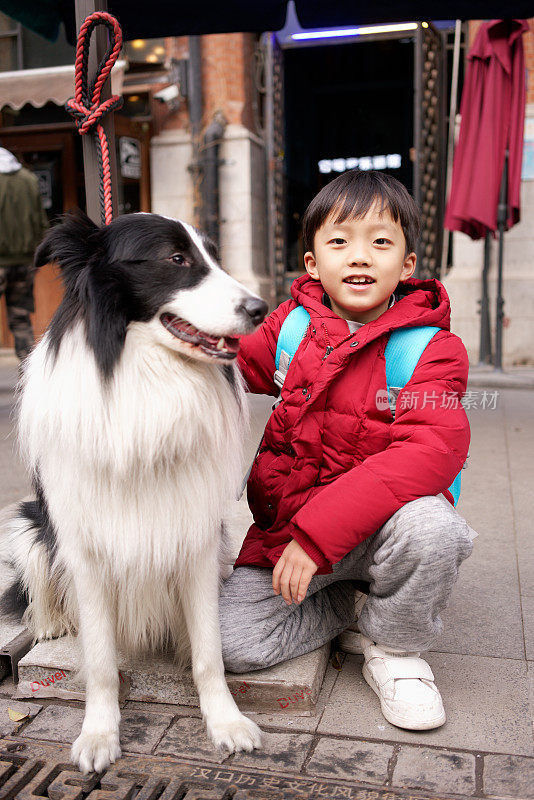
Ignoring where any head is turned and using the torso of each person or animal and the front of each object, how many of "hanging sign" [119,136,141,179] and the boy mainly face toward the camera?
2

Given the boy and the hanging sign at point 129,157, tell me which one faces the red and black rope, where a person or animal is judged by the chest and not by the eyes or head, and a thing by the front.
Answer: the hanging sign

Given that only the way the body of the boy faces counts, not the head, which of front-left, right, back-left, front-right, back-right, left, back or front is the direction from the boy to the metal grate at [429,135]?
back

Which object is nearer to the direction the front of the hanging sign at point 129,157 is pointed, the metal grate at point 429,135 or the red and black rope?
the red and black rope

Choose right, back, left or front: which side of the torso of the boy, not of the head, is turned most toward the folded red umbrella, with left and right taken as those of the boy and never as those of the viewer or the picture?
back

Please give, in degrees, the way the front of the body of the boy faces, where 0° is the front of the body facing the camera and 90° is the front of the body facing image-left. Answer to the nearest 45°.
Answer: approximately 0°

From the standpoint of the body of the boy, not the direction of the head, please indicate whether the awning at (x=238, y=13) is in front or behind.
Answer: behind

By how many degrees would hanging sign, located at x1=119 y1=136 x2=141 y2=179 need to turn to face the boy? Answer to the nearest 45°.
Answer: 0° — it already faces them

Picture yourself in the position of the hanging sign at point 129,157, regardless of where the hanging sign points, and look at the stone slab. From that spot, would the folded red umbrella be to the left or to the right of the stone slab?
left
